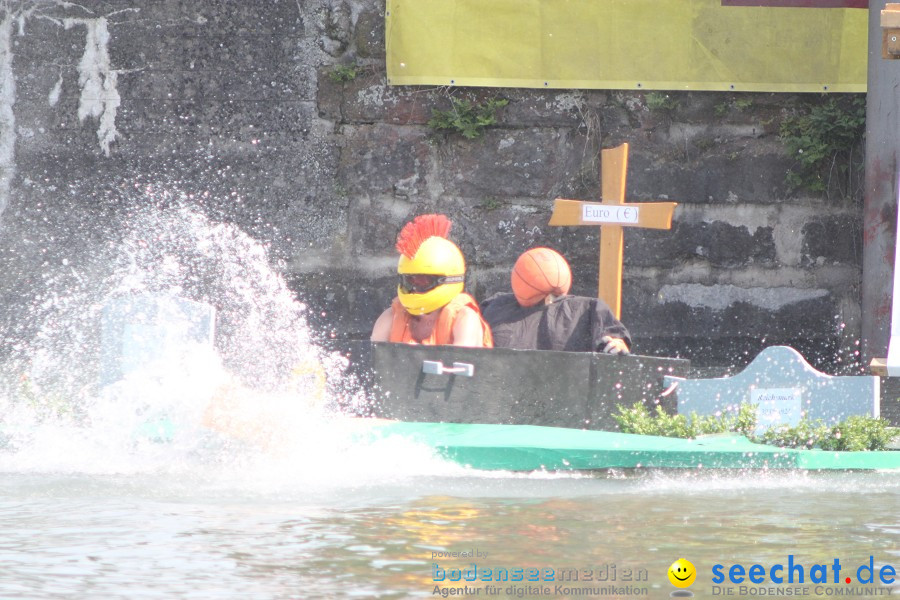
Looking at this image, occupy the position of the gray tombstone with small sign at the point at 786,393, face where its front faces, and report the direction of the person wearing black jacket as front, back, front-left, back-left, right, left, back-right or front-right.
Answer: right

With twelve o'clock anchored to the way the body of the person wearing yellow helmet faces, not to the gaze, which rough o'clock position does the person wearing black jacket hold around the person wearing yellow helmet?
The person wearing black jacket is roughly at 7 o'clock from the person wearing yellow helmet.

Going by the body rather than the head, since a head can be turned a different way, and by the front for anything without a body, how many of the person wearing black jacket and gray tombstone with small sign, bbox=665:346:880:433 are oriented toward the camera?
2

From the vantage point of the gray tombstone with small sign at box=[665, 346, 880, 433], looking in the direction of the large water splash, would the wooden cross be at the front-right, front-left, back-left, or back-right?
front-right

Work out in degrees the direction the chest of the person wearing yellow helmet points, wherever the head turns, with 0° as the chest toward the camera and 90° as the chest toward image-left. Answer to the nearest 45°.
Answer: approximately 45°

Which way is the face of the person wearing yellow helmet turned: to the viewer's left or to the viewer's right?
to the viewer's left

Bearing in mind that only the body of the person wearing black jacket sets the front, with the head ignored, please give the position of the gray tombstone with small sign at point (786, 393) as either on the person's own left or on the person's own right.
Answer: on the person's own left

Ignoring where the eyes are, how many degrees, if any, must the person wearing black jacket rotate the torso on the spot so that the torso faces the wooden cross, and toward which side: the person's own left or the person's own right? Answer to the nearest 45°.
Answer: approximately 135° to the person's own left

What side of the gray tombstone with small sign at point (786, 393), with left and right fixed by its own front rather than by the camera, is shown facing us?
front

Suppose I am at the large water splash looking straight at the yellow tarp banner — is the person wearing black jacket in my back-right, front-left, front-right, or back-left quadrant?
front-right
